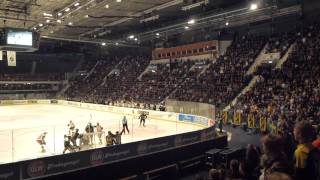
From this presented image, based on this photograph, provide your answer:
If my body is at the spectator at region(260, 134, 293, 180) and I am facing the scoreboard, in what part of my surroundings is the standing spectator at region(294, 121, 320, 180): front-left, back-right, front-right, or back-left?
back-right

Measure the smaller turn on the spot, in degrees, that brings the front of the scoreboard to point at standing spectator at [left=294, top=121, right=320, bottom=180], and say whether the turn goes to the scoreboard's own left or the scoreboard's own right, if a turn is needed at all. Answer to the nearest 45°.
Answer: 0° — it already faces them

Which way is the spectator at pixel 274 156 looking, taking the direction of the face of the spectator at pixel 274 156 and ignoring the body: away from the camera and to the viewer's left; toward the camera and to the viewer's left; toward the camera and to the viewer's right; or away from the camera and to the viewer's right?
away from the camera and to the viewer's left

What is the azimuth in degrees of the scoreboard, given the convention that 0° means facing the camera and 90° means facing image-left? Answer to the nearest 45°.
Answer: approximately 0°
